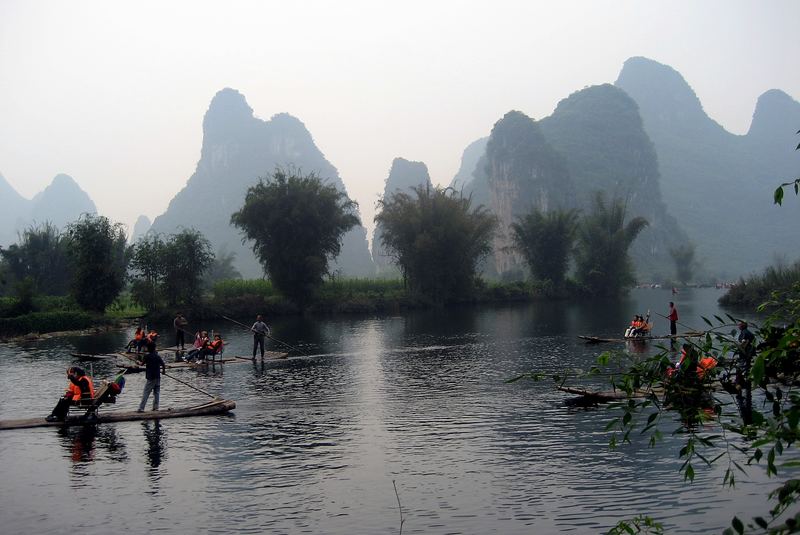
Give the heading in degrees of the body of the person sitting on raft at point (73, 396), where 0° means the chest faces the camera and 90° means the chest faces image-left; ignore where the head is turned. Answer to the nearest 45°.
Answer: approximately 90°

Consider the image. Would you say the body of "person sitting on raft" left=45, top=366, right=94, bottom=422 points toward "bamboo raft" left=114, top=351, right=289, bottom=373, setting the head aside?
no

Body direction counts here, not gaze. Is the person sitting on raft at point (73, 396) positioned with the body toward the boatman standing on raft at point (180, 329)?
no

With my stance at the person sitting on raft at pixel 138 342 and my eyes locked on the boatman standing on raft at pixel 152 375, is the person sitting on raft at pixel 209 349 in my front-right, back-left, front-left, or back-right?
front-left

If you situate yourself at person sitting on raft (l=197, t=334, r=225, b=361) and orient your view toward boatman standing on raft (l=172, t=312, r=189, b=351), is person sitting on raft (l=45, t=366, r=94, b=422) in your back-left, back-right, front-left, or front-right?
back-left

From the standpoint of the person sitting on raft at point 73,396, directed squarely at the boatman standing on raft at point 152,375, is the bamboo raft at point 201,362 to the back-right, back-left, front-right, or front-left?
front-left

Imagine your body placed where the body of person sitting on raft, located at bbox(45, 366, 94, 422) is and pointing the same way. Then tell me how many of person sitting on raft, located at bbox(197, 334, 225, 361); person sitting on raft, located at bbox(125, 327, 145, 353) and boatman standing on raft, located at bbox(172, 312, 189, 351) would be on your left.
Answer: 0

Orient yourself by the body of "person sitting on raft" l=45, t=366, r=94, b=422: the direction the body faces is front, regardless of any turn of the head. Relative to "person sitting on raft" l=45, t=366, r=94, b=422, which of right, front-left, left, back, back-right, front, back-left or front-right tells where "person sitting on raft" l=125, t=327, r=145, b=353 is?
right
